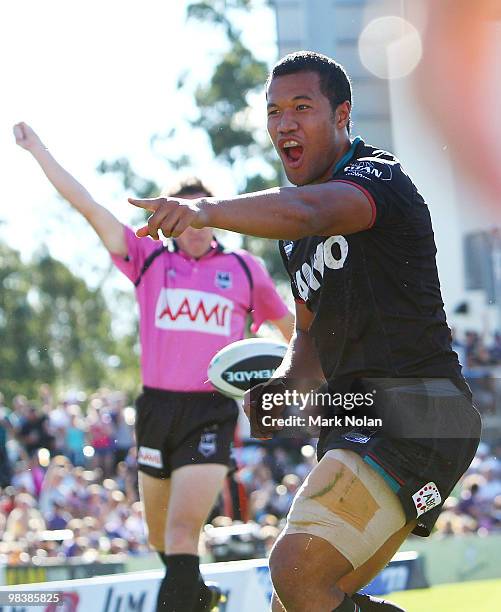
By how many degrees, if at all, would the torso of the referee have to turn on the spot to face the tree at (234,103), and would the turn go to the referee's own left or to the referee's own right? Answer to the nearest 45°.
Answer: approximately 180°

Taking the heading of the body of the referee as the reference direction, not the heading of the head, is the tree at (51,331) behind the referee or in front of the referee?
behind

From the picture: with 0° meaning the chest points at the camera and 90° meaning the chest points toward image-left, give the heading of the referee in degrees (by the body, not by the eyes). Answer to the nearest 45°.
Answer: approximately 0°
